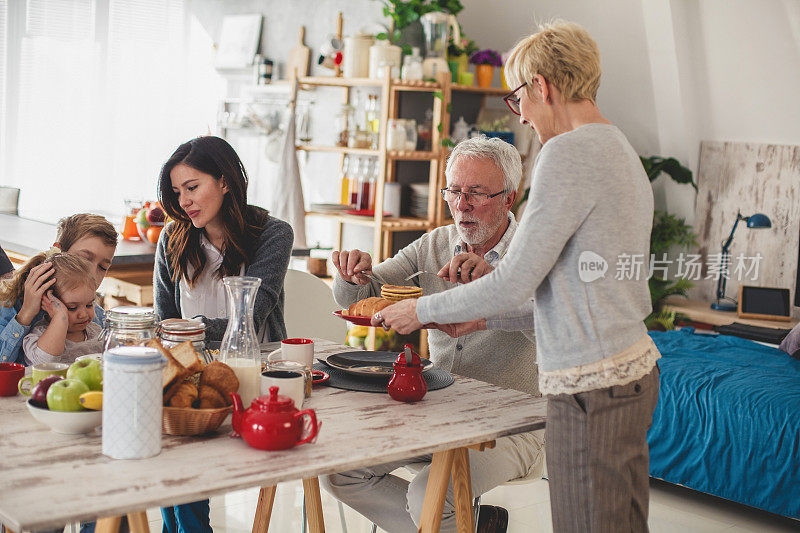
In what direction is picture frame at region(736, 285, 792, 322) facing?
toward the camera

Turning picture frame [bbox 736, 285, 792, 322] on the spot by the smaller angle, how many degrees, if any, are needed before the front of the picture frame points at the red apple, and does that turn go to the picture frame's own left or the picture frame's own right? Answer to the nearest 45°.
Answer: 0° — it already faces it

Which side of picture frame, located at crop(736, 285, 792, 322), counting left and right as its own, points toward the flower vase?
right

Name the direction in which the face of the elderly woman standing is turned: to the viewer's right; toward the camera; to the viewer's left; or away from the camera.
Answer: to the viewer's left

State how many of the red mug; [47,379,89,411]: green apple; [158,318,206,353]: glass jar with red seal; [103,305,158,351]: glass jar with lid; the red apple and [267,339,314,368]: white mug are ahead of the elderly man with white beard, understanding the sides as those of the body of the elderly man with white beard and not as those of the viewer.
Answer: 6

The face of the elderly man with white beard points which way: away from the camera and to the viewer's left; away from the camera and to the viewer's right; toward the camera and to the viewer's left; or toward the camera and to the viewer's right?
toward the camera and to the viewer's left

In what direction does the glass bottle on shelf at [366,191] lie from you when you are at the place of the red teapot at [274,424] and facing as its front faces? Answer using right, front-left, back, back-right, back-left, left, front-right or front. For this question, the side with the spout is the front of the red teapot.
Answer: right

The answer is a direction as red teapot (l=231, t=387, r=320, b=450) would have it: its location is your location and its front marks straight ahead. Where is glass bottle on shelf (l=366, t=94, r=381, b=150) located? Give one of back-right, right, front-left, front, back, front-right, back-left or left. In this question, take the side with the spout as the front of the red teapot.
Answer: right

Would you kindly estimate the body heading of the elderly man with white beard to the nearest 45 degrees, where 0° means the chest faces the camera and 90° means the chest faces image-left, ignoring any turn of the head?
approximately 45°

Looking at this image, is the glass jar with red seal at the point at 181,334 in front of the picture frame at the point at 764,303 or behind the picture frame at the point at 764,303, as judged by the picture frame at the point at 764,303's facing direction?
in front

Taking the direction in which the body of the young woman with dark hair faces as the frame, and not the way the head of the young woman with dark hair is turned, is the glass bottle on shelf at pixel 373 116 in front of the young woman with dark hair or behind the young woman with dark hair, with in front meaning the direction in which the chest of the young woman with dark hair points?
behind

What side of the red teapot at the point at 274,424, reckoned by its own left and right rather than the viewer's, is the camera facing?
left

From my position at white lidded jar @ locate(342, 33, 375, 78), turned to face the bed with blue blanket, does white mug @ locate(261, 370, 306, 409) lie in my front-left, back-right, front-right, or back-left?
front-right

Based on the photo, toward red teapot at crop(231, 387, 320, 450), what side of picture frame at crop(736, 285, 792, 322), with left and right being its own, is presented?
front

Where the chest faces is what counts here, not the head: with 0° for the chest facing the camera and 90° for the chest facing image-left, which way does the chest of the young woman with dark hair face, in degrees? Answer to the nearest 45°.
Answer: approximately 45°
